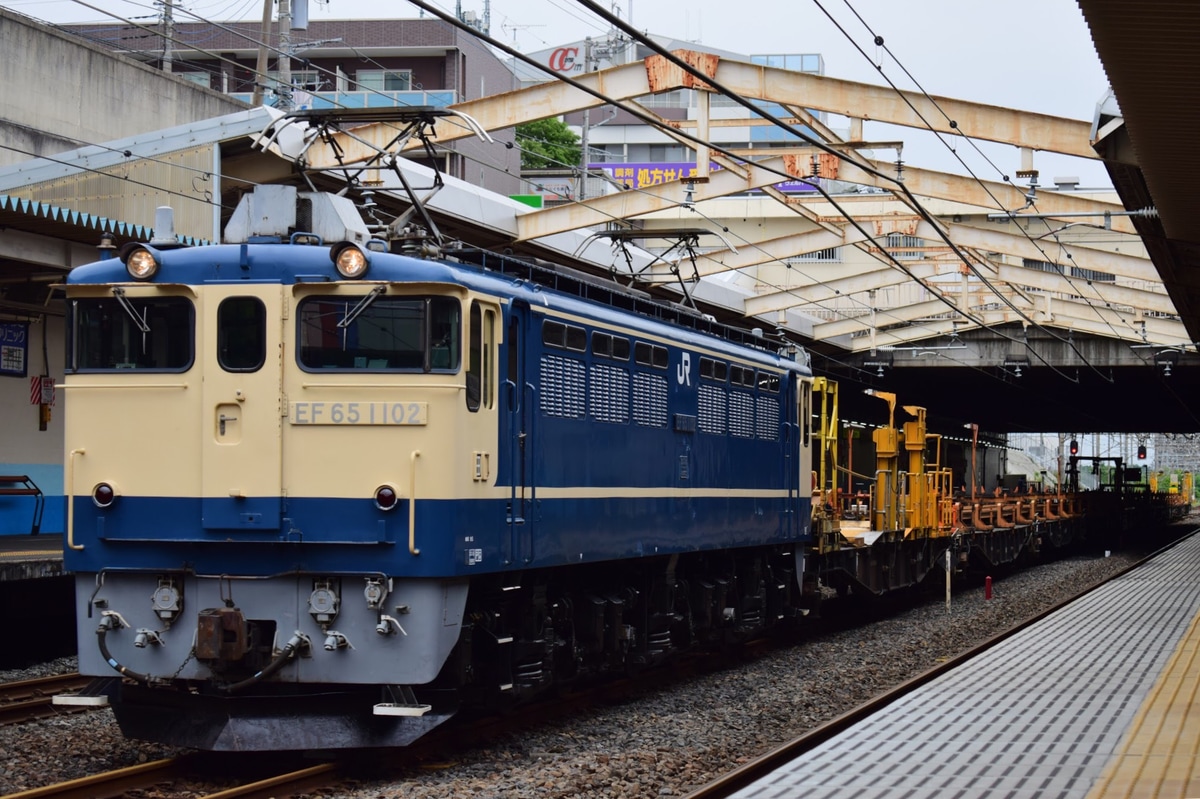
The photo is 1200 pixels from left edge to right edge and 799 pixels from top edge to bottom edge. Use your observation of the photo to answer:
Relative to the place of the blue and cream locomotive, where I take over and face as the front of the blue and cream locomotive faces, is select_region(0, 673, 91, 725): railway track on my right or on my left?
on my right

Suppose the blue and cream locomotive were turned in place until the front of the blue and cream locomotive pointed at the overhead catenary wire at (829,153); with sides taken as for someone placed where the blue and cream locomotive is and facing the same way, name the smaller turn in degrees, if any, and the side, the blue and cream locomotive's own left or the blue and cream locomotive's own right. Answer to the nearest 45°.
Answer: approximately 180°

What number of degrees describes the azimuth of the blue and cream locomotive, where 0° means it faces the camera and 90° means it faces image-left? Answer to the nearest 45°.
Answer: approximately 45°

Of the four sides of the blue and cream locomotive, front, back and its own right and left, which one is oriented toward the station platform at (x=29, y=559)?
right
